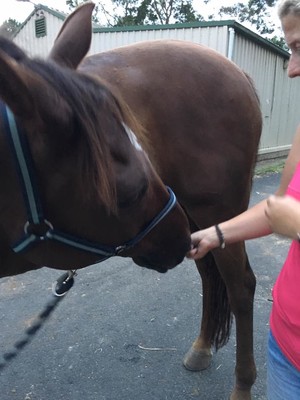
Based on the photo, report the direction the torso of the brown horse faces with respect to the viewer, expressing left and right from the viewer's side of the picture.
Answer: facing the viewer and to the left of the viewer
